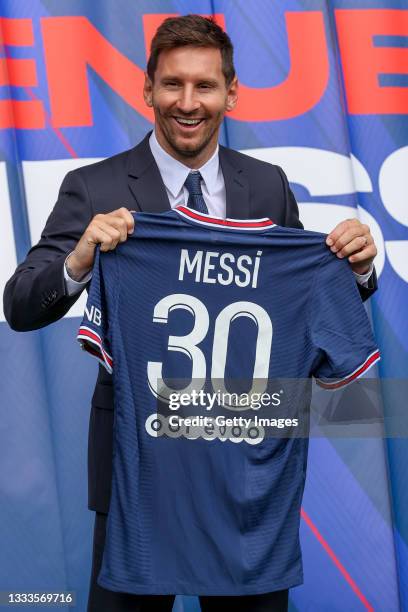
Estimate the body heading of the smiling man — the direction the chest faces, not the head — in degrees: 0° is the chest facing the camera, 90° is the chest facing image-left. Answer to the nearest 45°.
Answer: approximately 0°
